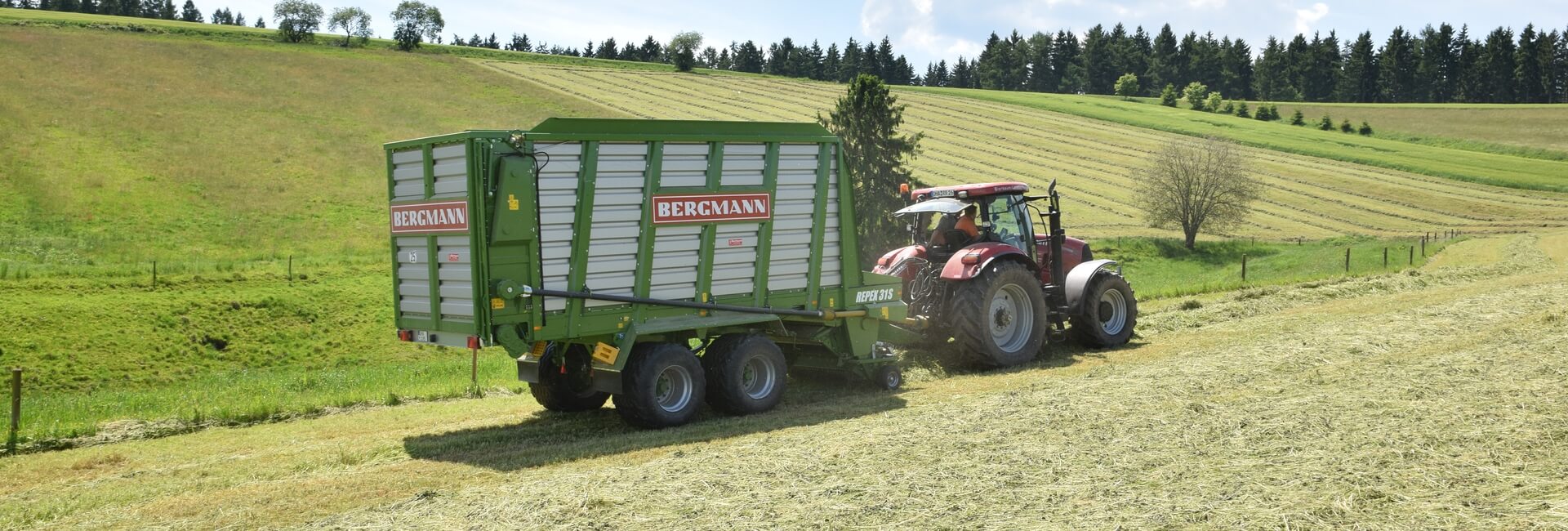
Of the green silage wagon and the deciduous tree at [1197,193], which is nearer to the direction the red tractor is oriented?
the deciduous tree

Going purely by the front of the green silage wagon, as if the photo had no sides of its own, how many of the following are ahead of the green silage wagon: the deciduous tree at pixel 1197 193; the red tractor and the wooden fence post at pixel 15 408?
2

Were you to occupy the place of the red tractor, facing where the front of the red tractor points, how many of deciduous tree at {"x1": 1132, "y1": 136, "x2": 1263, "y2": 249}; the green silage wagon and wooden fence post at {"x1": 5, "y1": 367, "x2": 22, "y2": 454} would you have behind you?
2

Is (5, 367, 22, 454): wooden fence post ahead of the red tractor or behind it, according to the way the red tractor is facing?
behind

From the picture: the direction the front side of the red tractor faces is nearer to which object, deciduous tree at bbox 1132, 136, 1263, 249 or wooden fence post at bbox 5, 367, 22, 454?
the deciduous tree

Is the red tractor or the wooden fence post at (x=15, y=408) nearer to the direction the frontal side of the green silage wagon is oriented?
the red tractor

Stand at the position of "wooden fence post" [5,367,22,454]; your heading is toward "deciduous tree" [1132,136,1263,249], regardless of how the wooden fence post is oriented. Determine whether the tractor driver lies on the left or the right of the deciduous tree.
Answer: right

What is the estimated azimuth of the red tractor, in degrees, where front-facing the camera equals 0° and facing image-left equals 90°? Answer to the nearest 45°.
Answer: approximately 225°

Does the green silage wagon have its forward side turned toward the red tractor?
yes

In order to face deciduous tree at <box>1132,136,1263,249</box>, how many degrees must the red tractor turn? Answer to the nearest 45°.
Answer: approximately 45° to its left

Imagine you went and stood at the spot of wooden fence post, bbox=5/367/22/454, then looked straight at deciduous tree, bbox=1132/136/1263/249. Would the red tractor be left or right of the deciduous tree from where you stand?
right

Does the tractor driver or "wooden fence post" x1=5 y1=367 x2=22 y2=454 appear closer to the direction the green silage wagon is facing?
the tractor driver

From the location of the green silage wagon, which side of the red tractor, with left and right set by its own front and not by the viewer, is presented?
back

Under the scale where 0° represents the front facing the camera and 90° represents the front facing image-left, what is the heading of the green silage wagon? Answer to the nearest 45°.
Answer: approximately 225°
